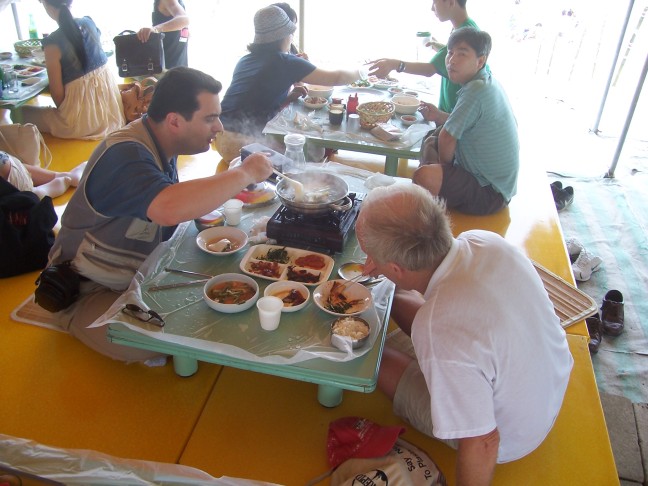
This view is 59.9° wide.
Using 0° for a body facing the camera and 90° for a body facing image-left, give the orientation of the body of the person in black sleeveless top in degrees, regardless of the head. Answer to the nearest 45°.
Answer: approximately 90°

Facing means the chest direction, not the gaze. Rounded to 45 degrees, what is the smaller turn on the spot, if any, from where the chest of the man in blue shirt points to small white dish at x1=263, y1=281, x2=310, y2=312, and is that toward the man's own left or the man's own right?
approximately 45° to the man's own right

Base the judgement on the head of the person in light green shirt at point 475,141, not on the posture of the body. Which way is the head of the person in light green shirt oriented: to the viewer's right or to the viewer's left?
to the viewer's left

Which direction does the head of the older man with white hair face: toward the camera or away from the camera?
away from the camera

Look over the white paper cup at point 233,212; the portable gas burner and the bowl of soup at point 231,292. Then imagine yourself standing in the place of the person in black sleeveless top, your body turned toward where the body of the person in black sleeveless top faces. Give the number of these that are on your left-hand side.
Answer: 3

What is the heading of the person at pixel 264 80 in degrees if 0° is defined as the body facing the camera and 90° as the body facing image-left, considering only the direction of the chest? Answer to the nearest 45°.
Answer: approximately 225°

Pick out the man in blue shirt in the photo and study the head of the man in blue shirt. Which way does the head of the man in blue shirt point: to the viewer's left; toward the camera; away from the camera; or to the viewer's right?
to the viewer's right

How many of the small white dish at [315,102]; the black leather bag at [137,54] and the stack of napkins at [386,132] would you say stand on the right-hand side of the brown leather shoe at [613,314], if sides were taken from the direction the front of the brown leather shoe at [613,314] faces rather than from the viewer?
3

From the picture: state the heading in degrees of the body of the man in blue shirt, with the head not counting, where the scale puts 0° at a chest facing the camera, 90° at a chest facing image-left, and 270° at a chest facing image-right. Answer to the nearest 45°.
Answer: approximately 270°
